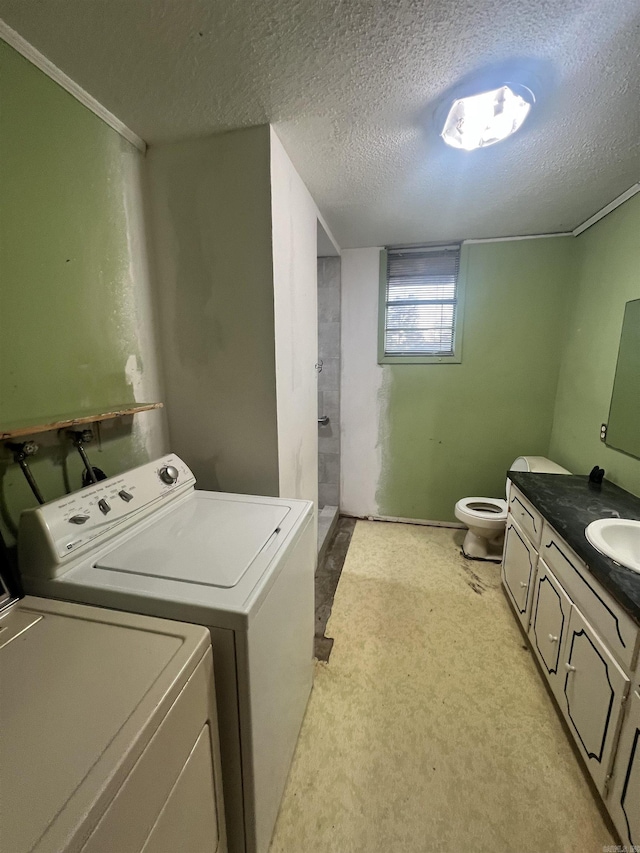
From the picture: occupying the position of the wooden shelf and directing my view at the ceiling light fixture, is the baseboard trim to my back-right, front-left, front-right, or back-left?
front-left

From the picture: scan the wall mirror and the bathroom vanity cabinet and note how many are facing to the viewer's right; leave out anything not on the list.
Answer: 0

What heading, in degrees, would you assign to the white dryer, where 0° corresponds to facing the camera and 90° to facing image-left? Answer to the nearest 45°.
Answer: approximately 315°

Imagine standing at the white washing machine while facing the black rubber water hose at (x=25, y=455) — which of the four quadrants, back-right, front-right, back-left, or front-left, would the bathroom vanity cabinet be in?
back-right

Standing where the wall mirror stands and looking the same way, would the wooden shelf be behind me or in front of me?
in front

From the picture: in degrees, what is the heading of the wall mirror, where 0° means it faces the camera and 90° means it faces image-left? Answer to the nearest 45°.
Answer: approximately 45°

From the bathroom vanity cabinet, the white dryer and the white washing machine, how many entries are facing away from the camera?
0

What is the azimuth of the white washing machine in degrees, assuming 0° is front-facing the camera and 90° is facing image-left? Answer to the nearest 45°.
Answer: approximately 315°

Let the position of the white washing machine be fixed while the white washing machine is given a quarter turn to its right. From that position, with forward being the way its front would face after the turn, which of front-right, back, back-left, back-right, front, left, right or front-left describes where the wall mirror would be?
back-left

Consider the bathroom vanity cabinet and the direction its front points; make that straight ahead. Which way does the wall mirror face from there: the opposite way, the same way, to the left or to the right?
the same way

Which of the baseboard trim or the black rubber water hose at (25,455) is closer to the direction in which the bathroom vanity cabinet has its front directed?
the black rubber water hose

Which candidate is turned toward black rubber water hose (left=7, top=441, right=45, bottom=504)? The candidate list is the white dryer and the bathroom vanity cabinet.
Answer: the bathroom vanity cabinet

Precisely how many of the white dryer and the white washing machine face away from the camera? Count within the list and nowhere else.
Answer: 0

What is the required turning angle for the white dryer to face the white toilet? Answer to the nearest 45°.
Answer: approximately 45° to its left

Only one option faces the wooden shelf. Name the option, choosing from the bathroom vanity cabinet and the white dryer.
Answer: the bathroom vanity cabinet

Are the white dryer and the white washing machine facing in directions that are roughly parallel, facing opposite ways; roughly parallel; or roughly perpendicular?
roughly parallel

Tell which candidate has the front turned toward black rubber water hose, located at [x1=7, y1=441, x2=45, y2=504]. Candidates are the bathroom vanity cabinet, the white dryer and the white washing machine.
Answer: the bathroom vanity cabinet

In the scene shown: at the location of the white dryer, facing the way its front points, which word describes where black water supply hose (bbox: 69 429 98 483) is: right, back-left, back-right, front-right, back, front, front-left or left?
back-left

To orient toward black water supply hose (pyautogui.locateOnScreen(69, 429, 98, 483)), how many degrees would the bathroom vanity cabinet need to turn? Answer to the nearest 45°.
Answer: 0° — it already faces it
